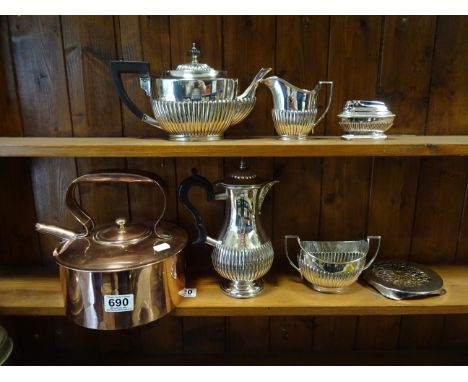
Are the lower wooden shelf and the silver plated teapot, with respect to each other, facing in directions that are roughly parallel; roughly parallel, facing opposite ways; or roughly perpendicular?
roughly perpendicular

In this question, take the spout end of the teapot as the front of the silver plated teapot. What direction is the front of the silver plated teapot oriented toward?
to the viewer's right

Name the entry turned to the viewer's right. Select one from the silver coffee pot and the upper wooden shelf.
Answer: the silver coffee pot

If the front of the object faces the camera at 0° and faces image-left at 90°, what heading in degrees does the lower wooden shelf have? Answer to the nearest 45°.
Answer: approximately 0°

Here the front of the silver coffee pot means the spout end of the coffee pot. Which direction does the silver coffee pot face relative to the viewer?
to the viewer's right

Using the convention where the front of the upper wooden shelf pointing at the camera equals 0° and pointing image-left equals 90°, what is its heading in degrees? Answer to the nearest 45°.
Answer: approximately 0°

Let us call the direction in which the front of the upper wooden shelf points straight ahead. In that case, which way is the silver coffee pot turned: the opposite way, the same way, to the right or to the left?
to the left
